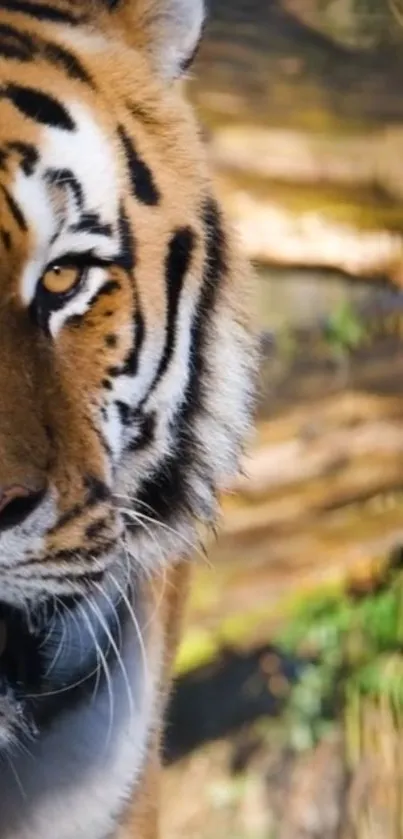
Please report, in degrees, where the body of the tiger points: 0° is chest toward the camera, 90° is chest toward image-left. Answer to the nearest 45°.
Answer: approximately 0°
